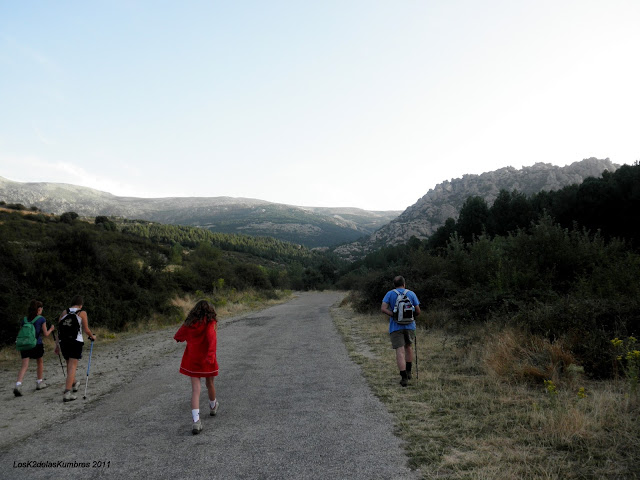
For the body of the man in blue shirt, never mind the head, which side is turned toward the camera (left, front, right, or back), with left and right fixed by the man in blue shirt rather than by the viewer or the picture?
back

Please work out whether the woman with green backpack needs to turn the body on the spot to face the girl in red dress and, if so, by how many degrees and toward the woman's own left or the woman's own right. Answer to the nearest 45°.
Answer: approximately 90° to the woman's own right

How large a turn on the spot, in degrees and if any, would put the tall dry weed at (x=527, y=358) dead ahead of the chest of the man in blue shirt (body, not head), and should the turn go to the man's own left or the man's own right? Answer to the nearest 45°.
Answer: approximately 90° to the man's own right

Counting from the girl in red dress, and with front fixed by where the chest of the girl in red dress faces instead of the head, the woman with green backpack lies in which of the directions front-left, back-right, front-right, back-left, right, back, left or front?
front-left

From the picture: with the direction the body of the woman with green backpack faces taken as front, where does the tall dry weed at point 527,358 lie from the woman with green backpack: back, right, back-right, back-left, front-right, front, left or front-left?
right

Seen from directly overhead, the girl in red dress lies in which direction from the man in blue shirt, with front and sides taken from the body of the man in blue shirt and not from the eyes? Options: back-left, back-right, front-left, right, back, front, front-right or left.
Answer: back-left

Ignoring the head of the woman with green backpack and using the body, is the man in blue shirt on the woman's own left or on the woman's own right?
on the woman's own right

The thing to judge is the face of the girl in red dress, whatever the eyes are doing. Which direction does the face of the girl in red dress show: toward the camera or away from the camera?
away from the camera

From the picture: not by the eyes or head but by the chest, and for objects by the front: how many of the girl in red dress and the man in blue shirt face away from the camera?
2

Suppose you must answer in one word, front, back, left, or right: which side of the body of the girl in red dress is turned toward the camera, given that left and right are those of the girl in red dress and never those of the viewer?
back

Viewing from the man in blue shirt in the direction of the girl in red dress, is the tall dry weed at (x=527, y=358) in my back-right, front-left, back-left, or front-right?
back-left
